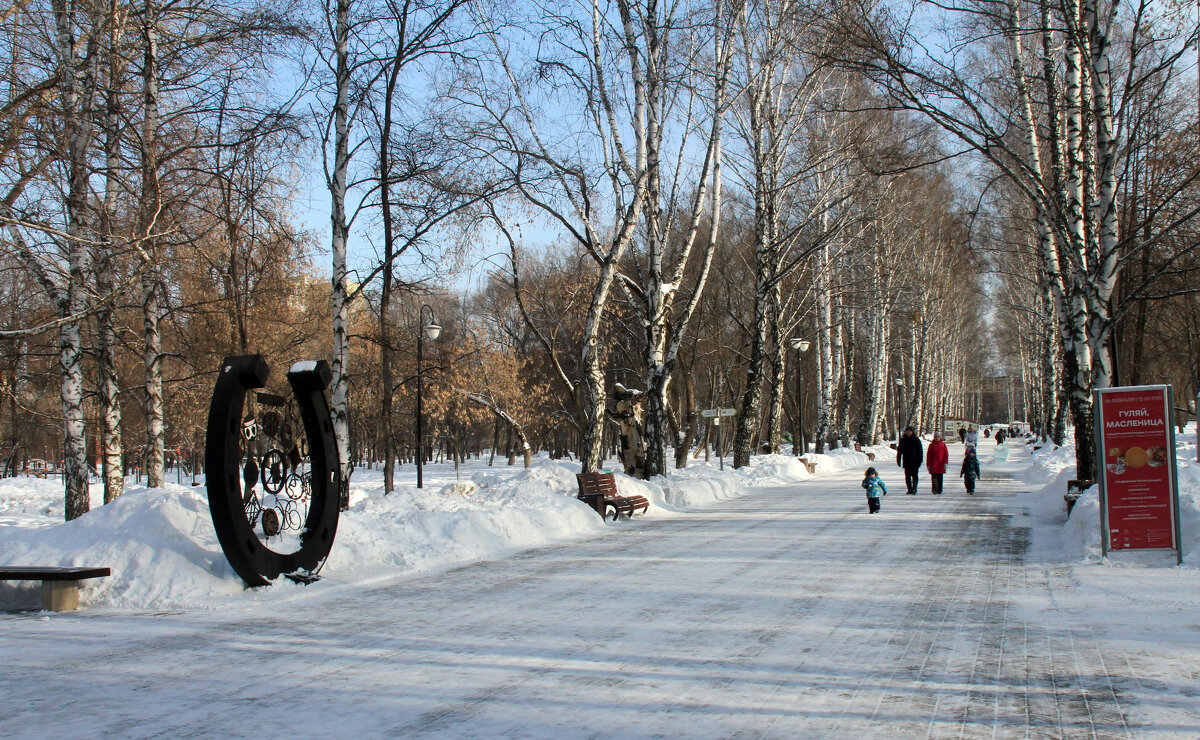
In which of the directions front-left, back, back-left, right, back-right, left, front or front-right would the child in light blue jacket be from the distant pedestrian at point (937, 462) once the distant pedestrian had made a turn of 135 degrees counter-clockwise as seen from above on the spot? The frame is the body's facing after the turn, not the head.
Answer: back-right

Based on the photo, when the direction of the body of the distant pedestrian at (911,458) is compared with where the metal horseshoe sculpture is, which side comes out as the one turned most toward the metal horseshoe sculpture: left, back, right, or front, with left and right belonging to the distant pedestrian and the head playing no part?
front

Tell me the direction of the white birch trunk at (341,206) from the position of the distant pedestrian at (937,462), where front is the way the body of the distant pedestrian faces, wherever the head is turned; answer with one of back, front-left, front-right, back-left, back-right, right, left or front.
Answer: front-right

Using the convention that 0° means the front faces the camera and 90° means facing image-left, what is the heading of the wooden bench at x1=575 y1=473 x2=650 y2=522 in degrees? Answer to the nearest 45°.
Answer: approximately 315°

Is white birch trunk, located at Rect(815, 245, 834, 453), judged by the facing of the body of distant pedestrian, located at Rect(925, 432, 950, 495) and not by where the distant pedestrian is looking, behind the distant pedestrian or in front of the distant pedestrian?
behind

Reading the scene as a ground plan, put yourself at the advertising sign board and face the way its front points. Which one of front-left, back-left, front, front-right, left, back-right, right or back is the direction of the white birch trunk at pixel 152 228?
right

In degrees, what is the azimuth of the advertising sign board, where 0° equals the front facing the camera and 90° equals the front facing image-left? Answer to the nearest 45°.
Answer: approximately 0°

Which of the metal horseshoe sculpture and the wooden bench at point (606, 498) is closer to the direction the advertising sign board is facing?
the metal horseshoe sculpture

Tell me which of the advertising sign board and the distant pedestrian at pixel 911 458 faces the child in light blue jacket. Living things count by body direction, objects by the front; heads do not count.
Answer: the distant pedestrian
